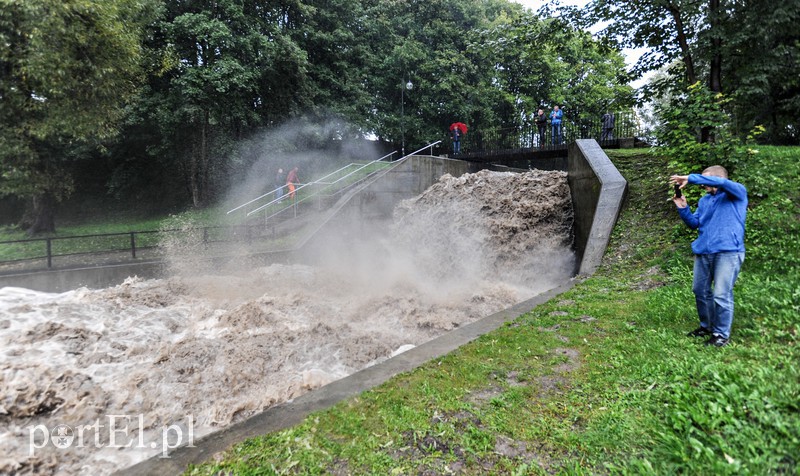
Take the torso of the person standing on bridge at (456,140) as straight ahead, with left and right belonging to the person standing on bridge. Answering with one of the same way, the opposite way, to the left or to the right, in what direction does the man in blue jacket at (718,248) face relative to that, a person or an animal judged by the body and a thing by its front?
to the right

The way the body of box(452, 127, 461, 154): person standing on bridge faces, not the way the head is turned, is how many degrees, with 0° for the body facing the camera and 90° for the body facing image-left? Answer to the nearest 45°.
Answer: approximately 0°

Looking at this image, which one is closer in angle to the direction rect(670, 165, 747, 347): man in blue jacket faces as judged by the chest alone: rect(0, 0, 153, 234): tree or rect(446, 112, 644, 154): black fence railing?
the tree
